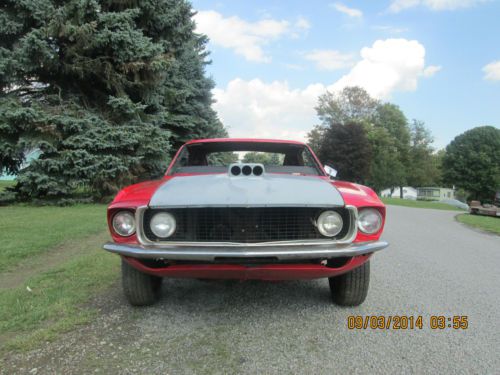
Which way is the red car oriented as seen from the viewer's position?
toward the camera

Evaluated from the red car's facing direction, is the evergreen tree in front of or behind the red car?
behind
